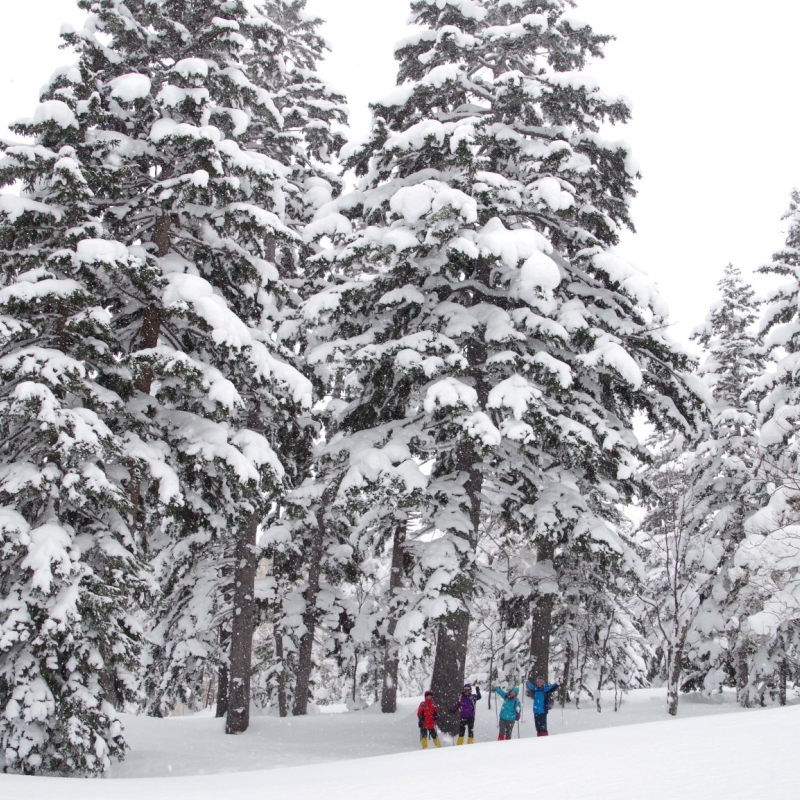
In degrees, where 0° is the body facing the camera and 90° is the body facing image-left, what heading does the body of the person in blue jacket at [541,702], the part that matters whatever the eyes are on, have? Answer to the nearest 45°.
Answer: approximately 0°

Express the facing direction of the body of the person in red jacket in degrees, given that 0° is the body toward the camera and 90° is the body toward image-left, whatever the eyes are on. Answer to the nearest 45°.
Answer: approximately 0°

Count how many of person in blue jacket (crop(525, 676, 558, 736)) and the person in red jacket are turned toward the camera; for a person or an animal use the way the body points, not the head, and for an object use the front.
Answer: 2

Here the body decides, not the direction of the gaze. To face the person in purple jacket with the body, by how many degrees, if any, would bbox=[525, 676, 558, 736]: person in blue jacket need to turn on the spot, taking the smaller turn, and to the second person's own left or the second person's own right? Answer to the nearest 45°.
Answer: approximately 90° to the second person's own right

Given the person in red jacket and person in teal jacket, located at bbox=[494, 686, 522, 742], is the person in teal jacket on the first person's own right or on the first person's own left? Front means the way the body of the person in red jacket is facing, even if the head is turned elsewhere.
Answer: on the first person's own left

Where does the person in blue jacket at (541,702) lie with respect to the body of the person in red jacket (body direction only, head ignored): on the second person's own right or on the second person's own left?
on the second person's own left

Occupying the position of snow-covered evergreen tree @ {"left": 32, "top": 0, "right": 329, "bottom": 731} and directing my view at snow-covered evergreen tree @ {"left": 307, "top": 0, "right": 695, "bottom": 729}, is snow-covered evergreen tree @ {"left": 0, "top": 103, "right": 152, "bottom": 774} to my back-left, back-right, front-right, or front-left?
back-right
